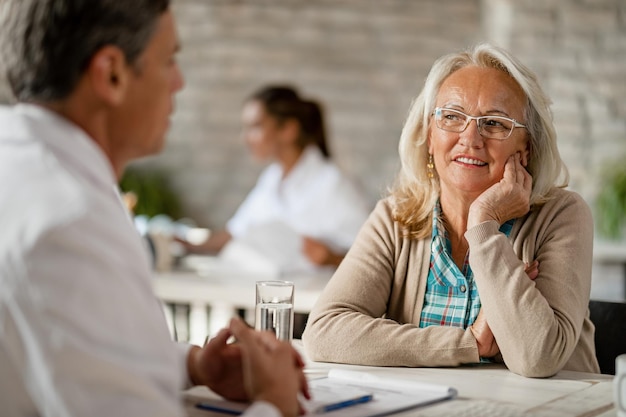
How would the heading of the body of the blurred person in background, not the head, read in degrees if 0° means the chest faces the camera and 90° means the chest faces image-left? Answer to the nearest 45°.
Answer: approximately 45°

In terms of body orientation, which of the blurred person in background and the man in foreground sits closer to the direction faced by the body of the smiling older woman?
the man in foreground

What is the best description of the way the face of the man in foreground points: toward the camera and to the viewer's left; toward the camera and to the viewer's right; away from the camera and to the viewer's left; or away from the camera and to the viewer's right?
away from the camera and to the viewer's right

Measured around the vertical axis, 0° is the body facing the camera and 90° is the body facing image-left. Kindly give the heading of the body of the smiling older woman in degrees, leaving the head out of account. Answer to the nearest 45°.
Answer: approximately 45°

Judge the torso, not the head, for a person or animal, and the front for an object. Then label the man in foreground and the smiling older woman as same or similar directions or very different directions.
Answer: very different directions

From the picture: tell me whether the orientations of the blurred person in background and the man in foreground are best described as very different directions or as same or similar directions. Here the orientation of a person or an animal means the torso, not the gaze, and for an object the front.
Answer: very different directions

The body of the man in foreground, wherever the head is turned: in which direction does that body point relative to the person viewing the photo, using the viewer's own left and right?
facing away from the viewer and to the right of the viewer
